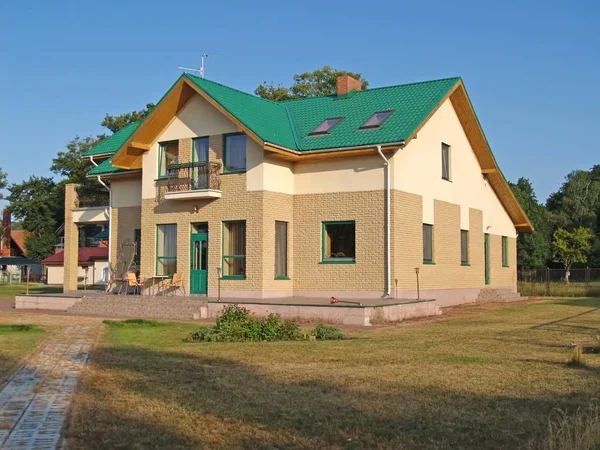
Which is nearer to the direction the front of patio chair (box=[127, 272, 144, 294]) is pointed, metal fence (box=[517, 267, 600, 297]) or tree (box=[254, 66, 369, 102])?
the metal fence

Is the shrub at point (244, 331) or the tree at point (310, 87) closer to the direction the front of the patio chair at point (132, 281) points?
the shrub

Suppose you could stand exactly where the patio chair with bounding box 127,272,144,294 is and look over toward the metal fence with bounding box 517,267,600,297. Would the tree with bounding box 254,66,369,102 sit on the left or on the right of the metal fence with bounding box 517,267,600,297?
left

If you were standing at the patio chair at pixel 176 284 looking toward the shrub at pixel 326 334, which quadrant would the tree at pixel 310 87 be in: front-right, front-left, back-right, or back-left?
back-left

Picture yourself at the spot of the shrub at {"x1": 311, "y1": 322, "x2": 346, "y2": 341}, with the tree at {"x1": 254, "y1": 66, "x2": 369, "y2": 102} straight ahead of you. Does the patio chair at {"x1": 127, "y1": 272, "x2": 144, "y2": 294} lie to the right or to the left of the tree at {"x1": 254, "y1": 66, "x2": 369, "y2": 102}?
left

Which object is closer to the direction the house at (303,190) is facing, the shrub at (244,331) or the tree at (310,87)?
the shrub

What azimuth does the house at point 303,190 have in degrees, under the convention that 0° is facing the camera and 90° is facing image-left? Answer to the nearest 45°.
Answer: approximately 45°
